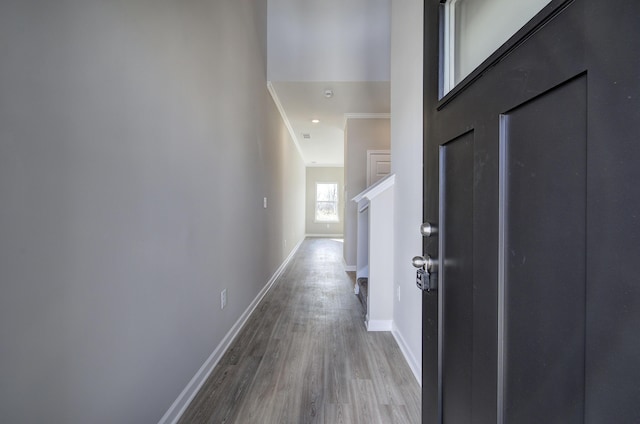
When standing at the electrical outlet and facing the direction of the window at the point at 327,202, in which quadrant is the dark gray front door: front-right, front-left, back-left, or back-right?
back-right

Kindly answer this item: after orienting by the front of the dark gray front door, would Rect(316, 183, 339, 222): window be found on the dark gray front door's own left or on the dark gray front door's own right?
on the dark gray front door's own right

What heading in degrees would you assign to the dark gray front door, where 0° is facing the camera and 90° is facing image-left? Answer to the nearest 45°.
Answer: approximately 45°

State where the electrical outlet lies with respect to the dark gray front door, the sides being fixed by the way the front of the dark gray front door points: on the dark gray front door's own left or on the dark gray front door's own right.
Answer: on the dark gray front door's own right
